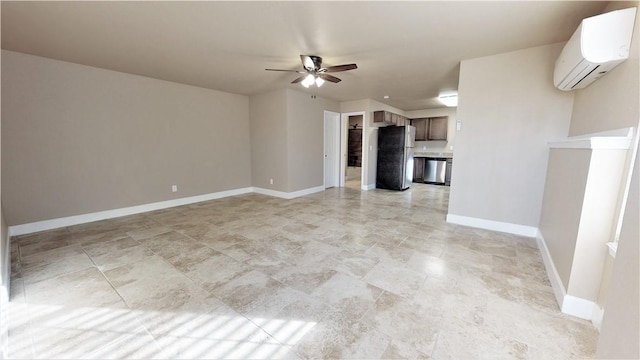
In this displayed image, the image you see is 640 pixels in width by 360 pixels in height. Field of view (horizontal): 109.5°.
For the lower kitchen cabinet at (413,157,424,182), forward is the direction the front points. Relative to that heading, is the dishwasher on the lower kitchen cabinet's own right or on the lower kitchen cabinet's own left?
on the lower kitchen cabinet's own left

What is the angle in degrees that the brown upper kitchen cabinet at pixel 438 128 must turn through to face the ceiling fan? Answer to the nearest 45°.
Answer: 0° — it already faces it

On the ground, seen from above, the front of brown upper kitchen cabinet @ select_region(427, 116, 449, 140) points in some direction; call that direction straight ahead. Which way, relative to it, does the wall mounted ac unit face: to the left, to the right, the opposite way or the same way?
to the right

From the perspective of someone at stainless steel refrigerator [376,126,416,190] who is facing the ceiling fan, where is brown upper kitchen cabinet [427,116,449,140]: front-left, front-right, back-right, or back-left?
back-left

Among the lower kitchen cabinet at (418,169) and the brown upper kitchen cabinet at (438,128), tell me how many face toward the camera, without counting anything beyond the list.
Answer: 2

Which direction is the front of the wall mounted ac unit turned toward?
to the viewer's left

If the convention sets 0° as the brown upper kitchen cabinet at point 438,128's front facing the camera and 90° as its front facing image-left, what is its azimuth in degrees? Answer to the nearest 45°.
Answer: approximately 0°

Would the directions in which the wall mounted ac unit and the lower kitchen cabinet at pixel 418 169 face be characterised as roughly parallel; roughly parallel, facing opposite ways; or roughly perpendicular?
roughly perpendicular
